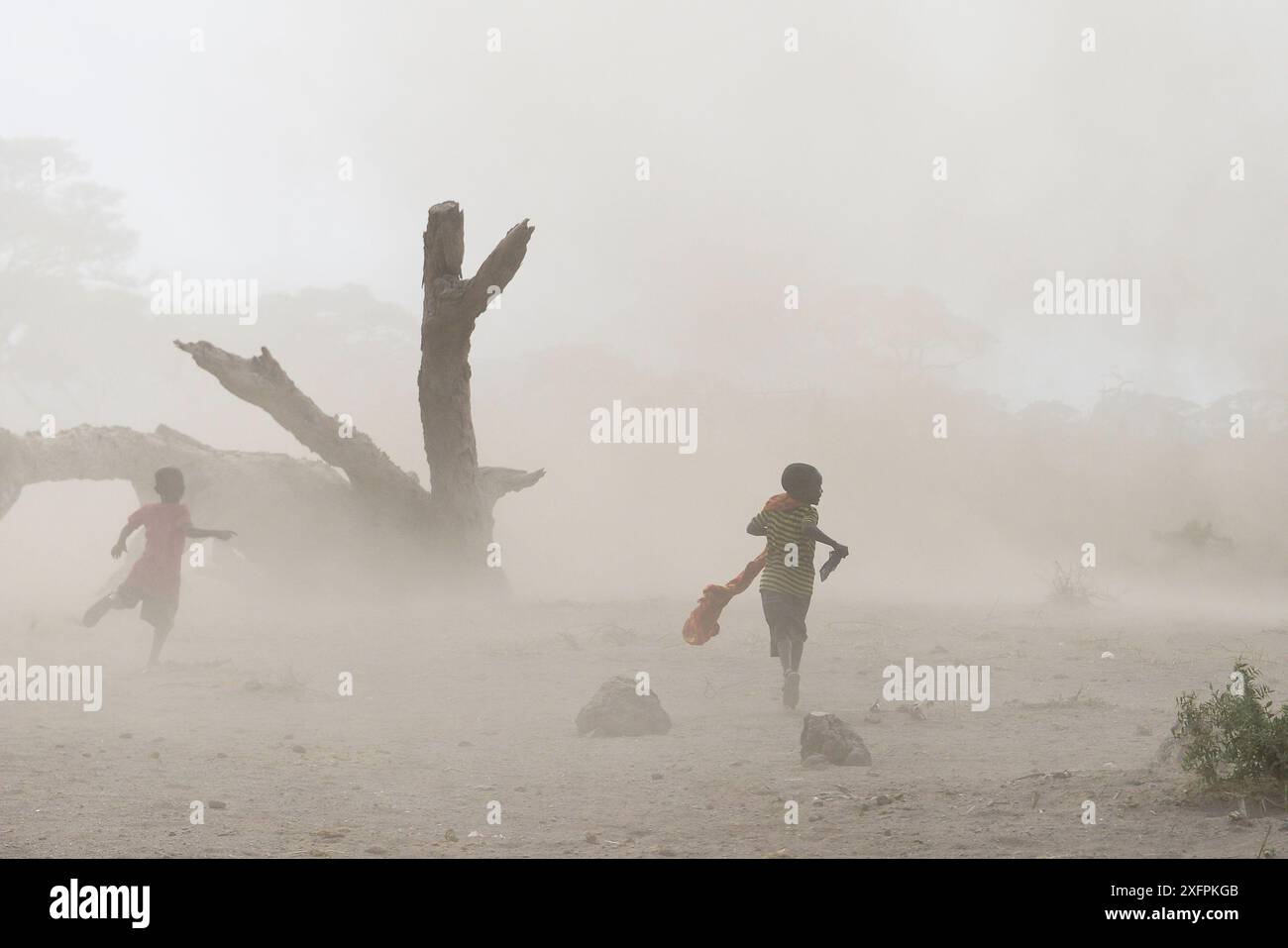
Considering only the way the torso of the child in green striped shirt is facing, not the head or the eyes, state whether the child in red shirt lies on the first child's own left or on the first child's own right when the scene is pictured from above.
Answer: on the first child's own left

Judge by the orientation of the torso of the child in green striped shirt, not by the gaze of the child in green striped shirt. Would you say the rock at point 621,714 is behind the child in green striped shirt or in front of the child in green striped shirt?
behind

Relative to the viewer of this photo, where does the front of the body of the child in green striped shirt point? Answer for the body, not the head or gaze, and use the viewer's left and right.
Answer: facing away from the viewer and to the right of the viewer

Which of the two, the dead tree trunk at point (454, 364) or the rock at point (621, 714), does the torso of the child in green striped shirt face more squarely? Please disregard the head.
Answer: the dead tree trunk

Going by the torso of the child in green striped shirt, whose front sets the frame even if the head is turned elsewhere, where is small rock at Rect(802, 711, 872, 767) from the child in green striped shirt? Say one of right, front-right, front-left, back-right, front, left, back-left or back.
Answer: back-right
